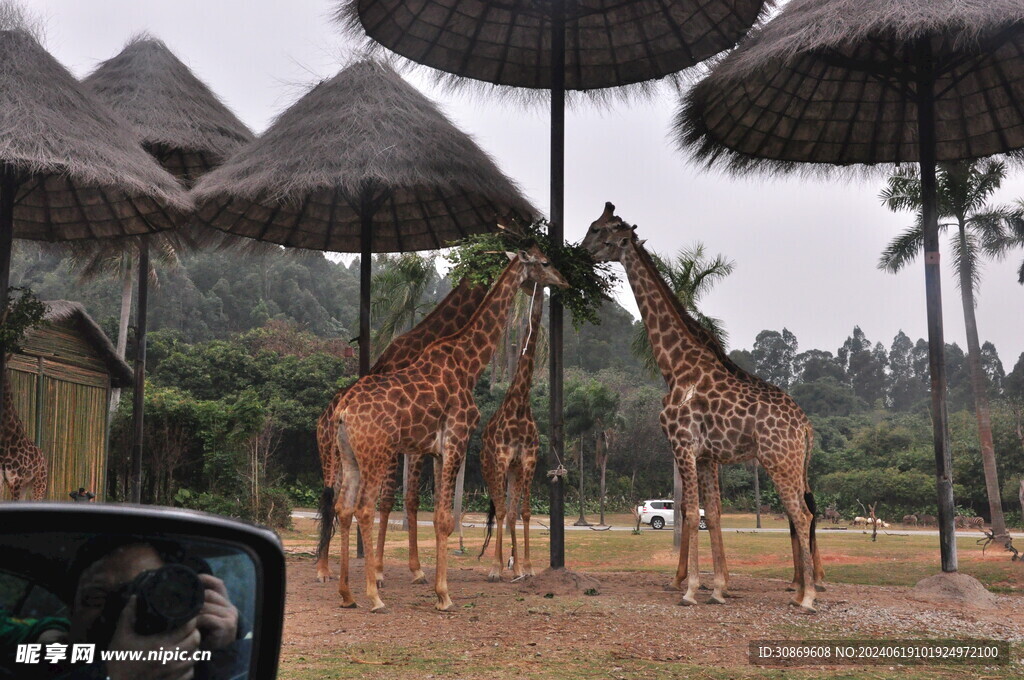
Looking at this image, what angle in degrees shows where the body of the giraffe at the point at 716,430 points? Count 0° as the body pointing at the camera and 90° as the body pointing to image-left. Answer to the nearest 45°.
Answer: approximately 90°

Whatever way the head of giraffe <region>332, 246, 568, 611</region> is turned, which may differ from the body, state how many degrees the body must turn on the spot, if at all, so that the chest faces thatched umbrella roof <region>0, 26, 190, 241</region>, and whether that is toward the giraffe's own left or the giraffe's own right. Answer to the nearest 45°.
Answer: approximately 135° to the giraffe's own left

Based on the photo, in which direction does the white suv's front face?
to the viewer's right

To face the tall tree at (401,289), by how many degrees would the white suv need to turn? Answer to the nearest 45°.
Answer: approximately 135° to its right

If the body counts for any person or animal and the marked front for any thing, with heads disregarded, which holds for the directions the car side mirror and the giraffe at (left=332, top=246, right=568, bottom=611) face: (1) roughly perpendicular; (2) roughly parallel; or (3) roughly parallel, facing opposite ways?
roughly perpendicular
